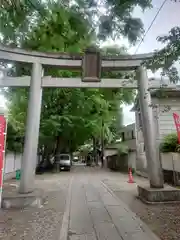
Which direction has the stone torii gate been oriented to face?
toward the camera

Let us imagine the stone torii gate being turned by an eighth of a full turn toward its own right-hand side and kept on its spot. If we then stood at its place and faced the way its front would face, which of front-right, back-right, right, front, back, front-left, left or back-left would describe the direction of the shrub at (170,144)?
back
